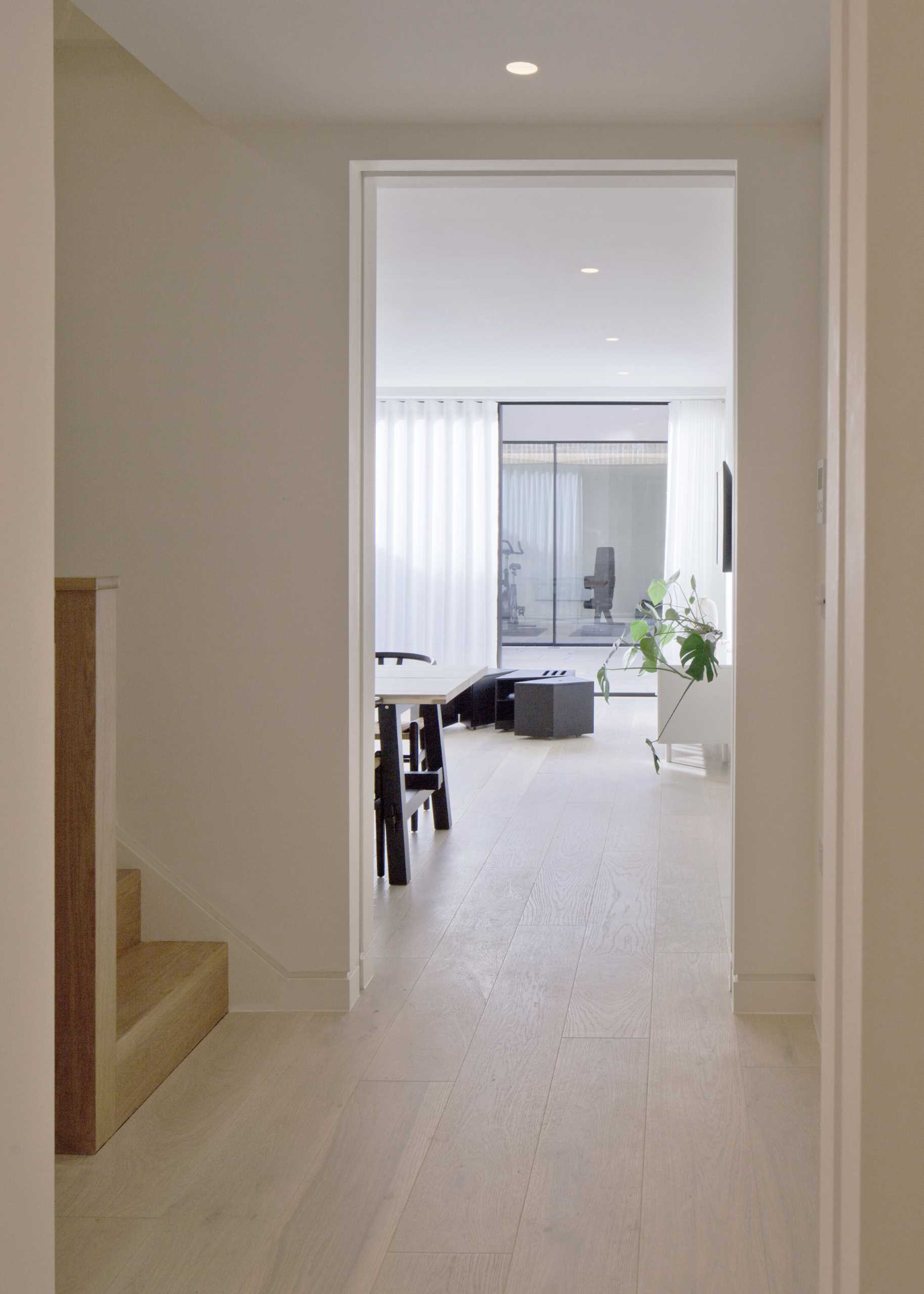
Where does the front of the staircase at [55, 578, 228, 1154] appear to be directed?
to the viewer's right
